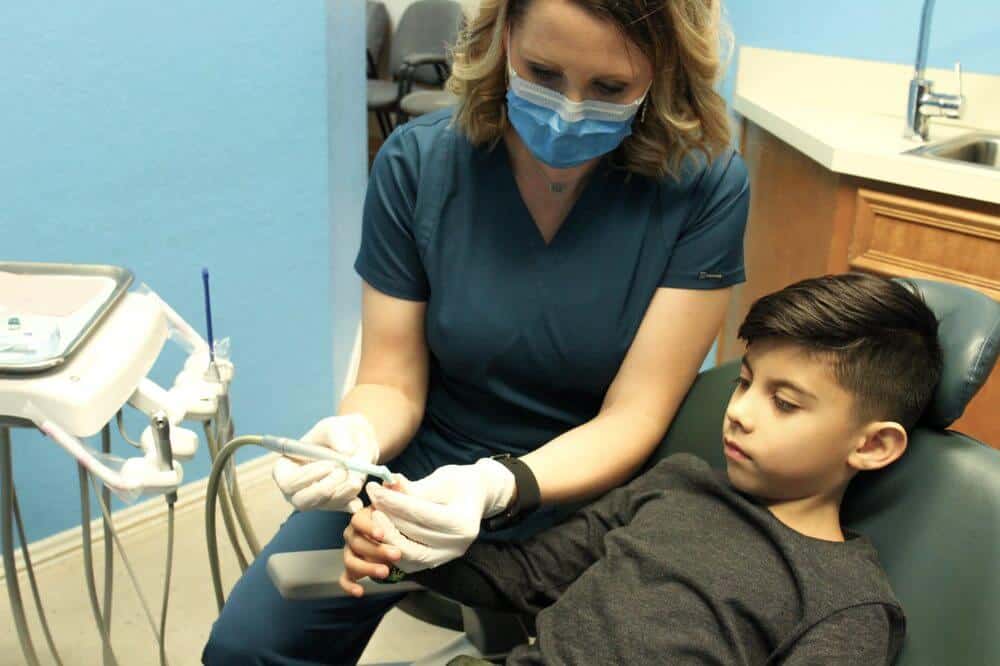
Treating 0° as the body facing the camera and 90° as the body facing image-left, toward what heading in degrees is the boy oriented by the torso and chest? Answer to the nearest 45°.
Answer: approximately 45°

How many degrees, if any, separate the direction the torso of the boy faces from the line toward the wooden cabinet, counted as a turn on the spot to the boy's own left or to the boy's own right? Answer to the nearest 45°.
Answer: approximately 135° to the boy's own right

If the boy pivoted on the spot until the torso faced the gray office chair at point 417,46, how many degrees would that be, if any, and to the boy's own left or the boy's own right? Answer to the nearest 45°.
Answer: approximately 135° to the boy's own right

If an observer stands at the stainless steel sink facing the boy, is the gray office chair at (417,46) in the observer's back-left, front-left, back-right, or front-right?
back-right

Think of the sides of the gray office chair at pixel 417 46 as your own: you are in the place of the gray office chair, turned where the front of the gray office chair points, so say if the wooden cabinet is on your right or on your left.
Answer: on your left
